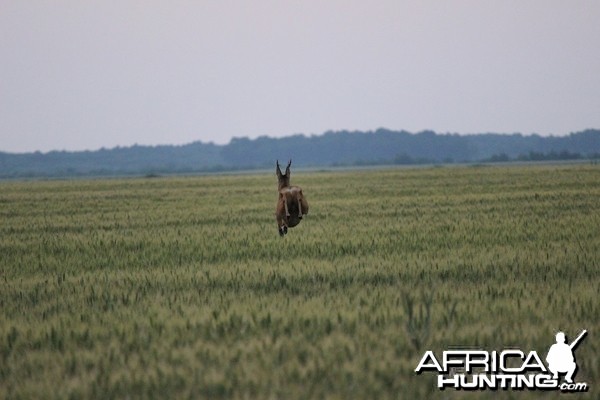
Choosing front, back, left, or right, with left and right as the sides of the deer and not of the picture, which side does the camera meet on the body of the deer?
back
